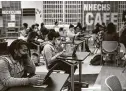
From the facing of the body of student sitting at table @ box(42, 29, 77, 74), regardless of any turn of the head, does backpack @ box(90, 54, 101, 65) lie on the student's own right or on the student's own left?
on the student's own left

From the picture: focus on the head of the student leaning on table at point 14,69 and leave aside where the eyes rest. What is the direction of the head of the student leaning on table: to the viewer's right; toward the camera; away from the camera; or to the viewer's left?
to the viewer's right

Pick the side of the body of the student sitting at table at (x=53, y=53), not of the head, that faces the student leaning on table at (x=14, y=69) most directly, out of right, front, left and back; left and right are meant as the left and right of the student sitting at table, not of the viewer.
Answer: right
